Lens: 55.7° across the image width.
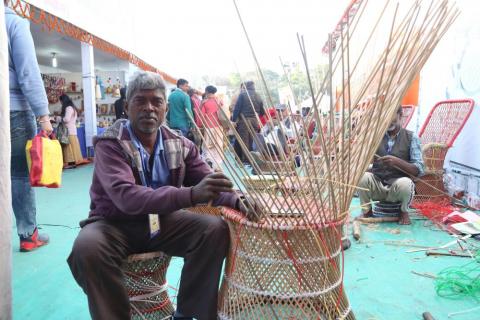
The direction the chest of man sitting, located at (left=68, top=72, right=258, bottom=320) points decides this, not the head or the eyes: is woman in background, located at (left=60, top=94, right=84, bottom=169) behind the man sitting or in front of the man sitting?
behind

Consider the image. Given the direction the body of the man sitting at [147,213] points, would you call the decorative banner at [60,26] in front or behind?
behind

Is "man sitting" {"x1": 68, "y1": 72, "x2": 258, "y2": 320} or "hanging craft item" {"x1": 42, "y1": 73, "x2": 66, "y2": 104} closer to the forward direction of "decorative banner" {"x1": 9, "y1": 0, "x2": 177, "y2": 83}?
the man sitting

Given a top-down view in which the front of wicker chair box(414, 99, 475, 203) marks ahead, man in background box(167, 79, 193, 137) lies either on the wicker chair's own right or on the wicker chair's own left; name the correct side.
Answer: on the wicker chair's own right

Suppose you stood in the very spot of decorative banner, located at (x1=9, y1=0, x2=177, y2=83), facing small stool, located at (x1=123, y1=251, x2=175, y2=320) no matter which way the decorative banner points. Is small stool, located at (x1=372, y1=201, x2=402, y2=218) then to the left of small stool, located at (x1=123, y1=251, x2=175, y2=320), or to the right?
left

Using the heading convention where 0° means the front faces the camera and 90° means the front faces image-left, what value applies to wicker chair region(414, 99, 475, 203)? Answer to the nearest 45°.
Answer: approximately 45°

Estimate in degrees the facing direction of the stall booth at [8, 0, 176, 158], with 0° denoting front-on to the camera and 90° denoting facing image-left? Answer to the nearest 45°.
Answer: approximately 315°

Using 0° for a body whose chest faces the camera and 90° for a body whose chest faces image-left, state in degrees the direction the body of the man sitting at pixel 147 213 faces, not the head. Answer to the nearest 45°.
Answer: approximately 0°

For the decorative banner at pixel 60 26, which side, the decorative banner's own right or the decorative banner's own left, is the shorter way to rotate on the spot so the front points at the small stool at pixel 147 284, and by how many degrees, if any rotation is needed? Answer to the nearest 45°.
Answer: approximately 45° to the decorative banner's own right

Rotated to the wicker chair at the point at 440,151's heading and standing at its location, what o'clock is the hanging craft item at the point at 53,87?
The hanging craft item is roughly at 2 o'clock from the wicker chair.
